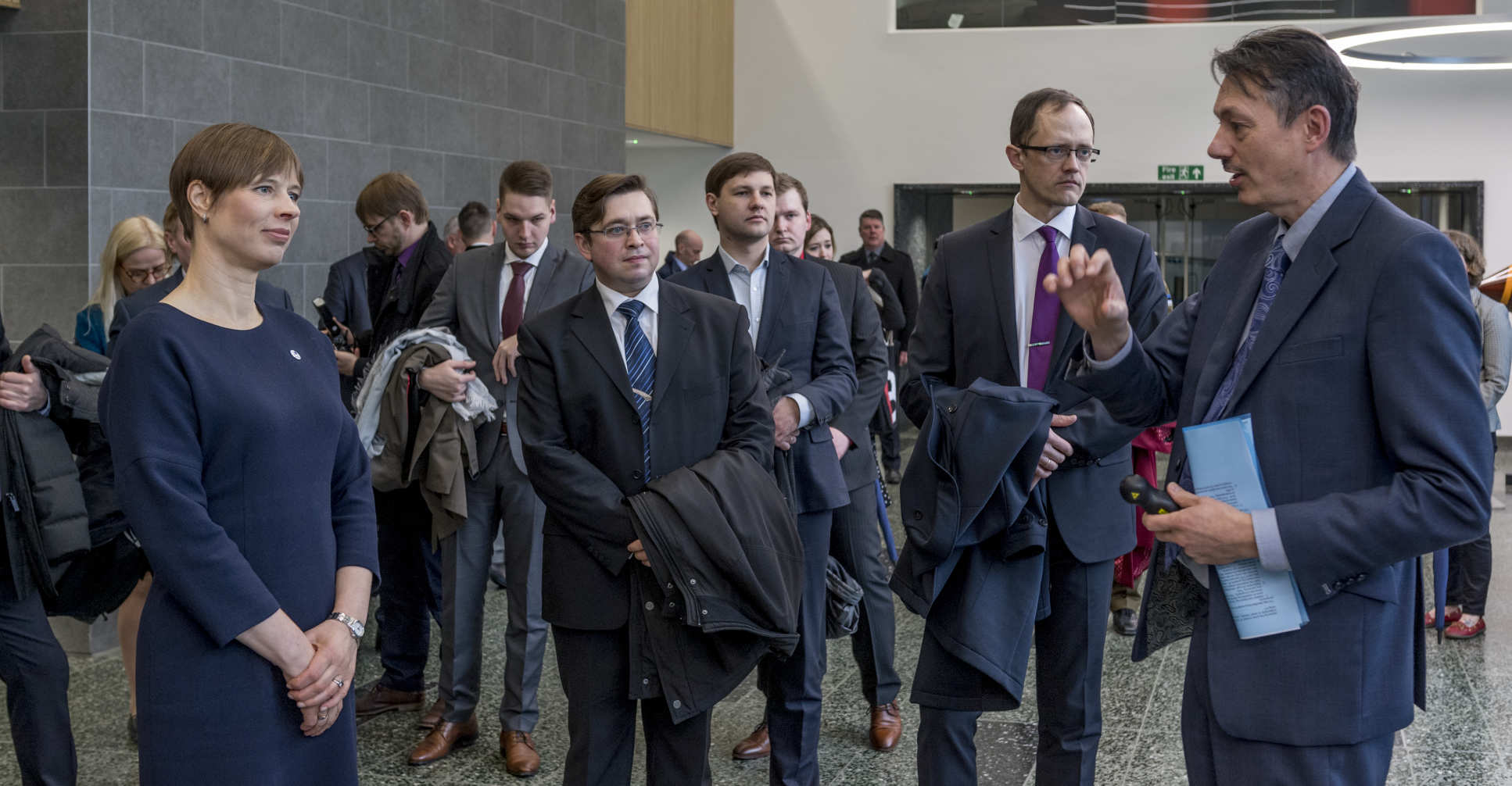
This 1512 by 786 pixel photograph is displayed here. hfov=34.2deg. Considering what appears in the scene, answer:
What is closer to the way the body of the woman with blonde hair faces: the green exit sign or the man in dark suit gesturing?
the man in dark suit gesturing

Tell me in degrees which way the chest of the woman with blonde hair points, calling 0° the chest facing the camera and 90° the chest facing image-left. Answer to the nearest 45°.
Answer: approximately 315°

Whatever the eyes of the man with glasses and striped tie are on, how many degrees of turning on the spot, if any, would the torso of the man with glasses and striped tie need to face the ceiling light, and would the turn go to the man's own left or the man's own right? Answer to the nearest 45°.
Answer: approximately 135° to the man's own left

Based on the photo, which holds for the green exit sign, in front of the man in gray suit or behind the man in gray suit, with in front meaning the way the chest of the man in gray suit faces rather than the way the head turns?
behind

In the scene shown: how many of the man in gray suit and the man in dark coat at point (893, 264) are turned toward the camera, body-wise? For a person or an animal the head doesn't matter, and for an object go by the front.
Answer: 2

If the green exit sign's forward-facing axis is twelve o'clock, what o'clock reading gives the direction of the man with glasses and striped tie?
The man with glasses and striped tie is roughly at 12 o'clock from the green exit sign.

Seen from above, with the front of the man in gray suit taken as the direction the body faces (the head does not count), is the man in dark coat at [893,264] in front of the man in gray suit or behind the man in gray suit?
behind

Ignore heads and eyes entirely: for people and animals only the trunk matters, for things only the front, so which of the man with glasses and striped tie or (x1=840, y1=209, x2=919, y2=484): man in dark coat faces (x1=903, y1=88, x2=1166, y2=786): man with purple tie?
the man in dark coat

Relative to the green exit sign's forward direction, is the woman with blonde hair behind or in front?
in front
